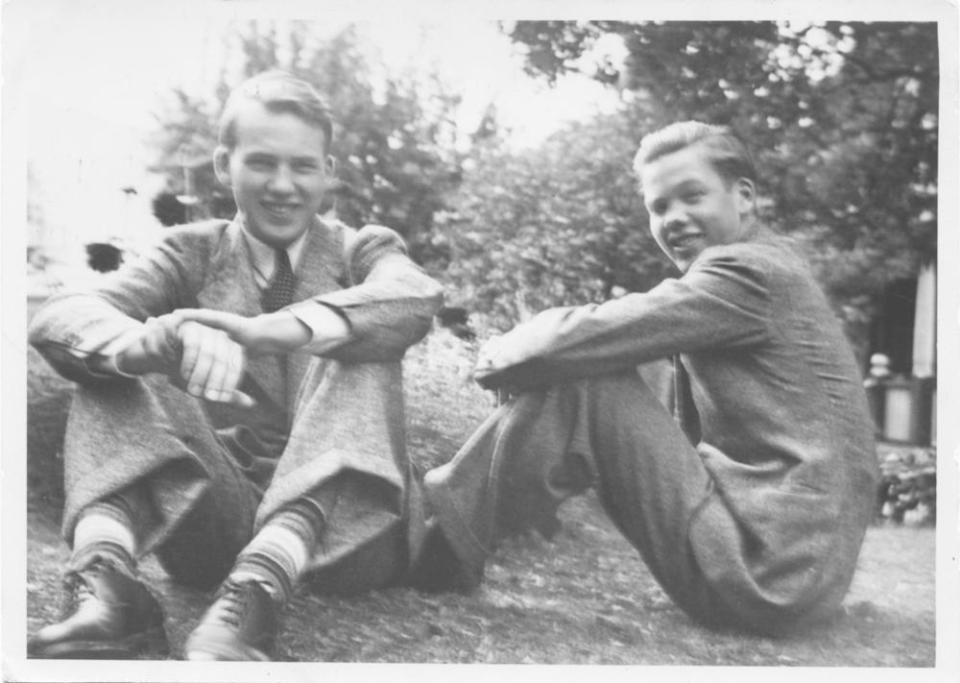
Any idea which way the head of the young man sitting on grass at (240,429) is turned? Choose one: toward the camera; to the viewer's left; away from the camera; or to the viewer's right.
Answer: toward the camera

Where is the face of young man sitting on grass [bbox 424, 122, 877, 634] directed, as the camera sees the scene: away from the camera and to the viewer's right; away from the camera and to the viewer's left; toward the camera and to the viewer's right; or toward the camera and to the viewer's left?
toward the camera and to the viewer's left

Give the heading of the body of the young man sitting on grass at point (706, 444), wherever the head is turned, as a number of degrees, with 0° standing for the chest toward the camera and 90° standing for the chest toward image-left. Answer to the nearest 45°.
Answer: approximately 90°

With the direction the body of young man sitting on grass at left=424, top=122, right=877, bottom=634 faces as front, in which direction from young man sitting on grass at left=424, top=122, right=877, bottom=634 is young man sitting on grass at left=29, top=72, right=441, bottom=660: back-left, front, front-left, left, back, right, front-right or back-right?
front
